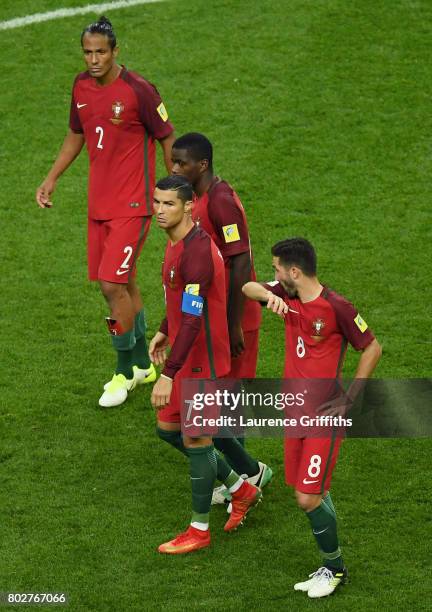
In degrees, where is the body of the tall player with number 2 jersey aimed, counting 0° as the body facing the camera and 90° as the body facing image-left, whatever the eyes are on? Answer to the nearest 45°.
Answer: approximately 45°

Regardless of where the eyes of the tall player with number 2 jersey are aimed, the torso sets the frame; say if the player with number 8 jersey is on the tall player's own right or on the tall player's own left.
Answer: on the tall player's own left

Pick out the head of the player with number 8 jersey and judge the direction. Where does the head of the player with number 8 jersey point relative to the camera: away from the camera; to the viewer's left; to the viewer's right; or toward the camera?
to the viewer's left
